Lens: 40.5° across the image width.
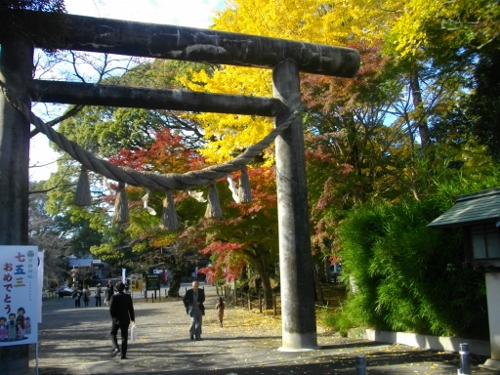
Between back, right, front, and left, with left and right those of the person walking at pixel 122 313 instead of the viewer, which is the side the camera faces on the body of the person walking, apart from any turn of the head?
back

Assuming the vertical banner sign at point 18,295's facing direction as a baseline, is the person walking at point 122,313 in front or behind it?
behind

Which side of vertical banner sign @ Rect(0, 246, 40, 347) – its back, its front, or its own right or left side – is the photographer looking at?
front

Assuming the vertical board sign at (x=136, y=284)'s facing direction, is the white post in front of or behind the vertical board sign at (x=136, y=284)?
in front

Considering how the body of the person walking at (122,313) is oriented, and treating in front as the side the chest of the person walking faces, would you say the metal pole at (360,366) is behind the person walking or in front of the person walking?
behind

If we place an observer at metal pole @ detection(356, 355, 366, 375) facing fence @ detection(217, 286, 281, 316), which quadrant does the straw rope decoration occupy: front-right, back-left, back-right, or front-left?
front-left

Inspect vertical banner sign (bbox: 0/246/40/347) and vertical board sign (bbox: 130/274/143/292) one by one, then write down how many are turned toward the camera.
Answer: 2

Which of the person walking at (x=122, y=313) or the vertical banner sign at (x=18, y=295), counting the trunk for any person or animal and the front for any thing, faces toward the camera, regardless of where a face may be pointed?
the vertical banner sign

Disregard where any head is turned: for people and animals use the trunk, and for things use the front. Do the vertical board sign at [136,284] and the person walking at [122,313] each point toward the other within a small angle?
yes

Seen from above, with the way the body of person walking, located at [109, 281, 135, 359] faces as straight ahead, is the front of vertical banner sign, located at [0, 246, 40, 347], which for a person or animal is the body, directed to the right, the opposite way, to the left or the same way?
the opposite way

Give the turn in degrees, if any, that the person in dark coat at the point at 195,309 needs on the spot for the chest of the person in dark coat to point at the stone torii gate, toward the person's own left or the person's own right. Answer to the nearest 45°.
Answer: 0° — they already face it

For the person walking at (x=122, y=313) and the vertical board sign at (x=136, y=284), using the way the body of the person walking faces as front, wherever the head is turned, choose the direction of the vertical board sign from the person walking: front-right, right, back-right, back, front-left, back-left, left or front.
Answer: front

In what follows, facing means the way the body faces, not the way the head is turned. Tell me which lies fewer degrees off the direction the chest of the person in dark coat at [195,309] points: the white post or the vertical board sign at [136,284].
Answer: the white post

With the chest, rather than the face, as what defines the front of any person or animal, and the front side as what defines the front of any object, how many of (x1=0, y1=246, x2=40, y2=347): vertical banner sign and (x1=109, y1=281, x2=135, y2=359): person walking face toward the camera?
1

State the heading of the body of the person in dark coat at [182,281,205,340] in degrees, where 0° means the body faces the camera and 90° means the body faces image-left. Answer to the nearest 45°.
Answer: approximately 0°

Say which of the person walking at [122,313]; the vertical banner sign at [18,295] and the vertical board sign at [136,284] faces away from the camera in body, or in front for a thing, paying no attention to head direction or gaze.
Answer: the person walking

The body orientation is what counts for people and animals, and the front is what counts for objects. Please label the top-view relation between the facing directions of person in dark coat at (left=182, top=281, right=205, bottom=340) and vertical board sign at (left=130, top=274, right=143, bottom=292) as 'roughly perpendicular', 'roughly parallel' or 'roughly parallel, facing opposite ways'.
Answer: roughly parallel
